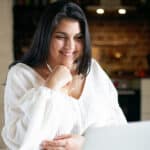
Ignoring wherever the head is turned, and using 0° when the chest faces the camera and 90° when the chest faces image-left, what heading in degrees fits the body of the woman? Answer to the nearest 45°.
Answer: approximately 315°
